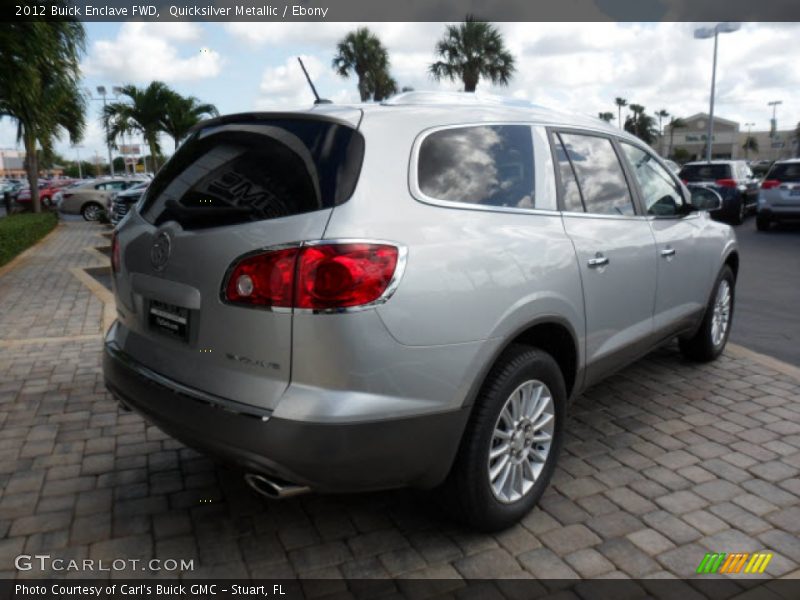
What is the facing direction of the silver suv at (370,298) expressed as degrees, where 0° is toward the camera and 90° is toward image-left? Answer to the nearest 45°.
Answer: approximately 225°

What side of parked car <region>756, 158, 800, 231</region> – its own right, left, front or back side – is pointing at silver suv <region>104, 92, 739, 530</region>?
back

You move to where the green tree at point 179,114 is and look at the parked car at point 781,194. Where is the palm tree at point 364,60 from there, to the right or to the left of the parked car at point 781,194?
left

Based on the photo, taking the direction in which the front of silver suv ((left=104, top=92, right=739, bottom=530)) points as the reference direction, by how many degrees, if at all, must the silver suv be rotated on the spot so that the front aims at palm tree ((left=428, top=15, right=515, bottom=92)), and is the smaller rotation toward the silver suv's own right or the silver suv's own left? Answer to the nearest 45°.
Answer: approximately 45° to the silver suv's own left

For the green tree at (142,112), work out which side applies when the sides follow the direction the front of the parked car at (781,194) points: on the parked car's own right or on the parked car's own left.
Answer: on the parked car's own left

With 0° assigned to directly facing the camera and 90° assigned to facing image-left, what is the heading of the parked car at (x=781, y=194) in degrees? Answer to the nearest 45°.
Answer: approximately 180°
